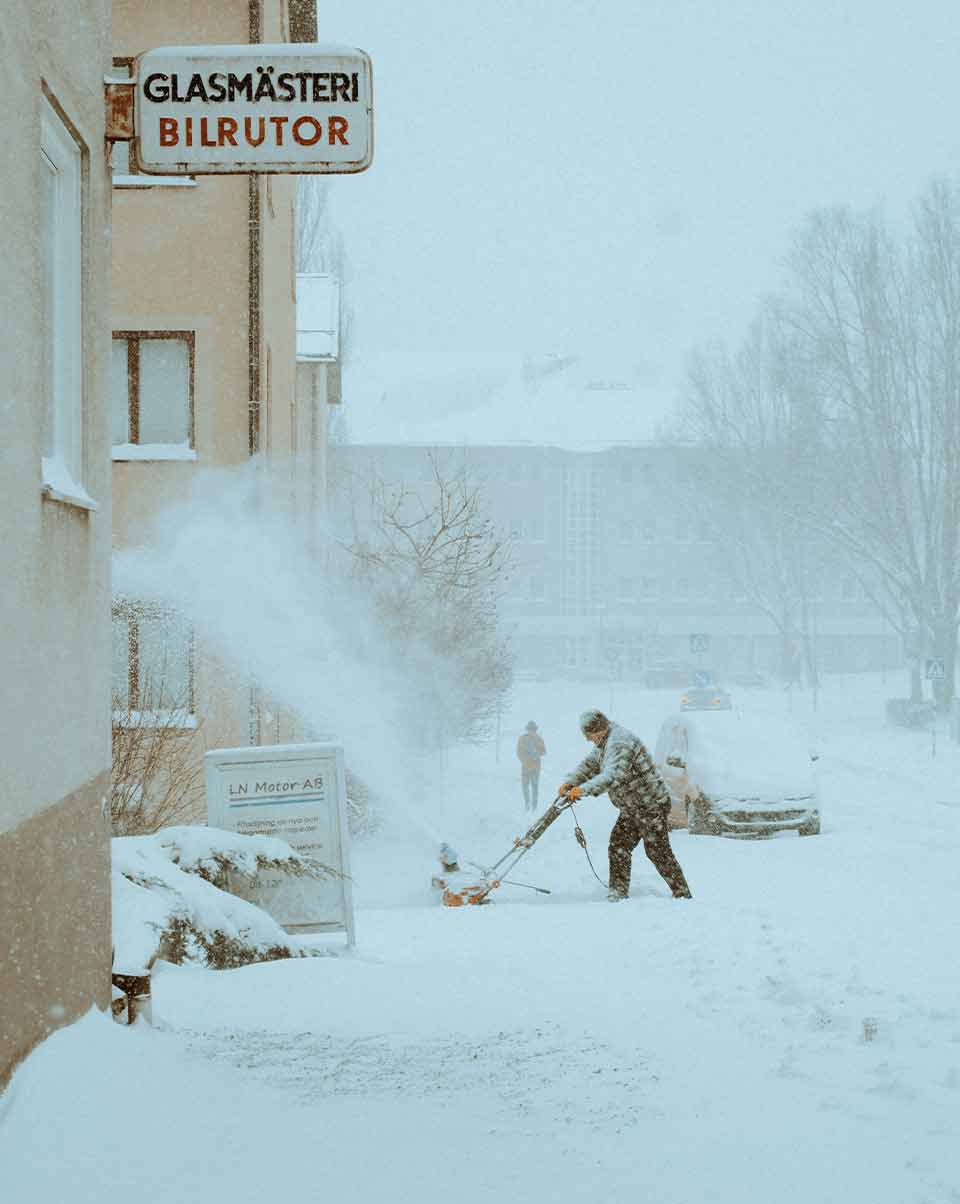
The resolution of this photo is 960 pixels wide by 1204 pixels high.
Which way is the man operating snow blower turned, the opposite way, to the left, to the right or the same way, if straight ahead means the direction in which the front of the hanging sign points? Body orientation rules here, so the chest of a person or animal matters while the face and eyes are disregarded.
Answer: to the right

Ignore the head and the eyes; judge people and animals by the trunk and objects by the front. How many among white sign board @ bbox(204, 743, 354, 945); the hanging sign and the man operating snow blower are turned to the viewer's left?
1

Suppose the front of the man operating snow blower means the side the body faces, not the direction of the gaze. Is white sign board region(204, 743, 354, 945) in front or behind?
in front

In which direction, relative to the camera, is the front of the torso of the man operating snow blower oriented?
to the viewer's left

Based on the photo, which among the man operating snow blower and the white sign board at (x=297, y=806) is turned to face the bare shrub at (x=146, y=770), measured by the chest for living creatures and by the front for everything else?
the man operating snow blower

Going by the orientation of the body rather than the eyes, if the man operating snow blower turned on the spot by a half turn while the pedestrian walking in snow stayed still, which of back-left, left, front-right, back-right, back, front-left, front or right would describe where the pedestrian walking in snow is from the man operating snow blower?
left

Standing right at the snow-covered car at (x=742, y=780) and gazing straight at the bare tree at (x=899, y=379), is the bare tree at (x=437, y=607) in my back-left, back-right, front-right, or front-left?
front-left

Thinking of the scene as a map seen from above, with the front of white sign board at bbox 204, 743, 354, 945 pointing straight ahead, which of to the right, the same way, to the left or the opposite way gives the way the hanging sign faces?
the same way

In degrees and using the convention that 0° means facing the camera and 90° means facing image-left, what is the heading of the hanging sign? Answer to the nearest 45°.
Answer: approximately 0°

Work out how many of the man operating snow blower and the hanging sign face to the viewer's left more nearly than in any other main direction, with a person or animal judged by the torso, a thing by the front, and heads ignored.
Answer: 1

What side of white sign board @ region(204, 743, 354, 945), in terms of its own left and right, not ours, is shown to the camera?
front

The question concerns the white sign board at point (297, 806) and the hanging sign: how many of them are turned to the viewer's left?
0

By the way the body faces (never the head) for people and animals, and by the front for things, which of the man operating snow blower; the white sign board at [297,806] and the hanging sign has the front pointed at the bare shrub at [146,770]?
the man operating snow blower

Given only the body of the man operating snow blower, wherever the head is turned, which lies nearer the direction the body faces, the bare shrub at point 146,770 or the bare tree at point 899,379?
the bare shrub

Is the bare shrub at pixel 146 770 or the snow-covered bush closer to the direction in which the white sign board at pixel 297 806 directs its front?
the snow-covered bush

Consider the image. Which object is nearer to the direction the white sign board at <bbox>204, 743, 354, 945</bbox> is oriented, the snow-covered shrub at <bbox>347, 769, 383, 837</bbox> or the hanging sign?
the hanging sign
